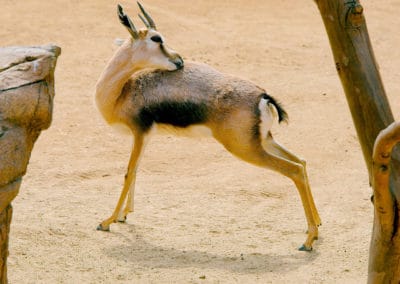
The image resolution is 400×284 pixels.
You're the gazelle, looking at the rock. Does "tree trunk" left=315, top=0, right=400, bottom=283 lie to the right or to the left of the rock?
left

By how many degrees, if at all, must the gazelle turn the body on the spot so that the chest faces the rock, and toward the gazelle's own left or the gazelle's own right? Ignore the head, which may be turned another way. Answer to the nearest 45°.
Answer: approximately 90° to the gazelle's own left

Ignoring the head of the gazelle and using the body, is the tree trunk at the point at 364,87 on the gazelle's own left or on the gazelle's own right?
on the gazelle's own left

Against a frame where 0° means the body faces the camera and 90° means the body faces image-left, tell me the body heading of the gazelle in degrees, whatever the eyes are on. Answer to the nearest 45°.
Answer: approximately 90°

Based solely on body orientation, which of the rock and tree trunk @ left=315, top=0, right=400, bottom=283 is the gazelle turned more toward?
the rock
